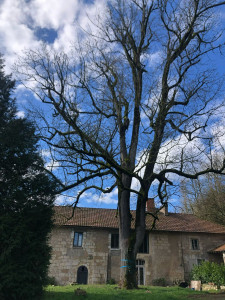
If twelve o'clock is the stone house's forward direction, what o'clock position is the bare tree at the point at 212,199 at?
The bare tree is roughly at 8 o'clock from the stone house.

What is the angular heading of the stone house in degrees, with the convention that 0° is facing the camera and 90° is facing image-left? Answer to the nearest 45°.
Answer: approximately 0°

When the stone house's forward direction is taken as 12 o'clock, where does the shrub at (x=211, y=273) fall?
The shrub is roughly at 10 o'clock from the stone house.

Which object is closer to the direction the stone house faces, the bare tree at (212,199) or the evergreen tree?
the evergreen tree

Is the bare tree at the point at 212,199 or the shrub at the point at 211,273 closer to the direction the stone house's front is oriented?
the shrub
